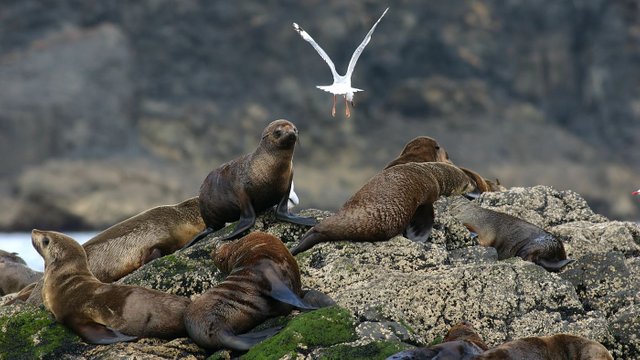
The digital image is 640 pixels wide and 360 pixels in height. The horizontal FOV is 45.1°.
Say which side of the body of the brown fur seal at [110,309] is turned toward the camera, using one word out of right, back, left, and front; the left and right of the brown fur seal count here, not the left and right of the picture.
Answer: left

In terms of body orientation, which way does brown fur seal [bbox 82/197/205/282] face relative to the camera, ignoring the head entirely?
to the viewer's right

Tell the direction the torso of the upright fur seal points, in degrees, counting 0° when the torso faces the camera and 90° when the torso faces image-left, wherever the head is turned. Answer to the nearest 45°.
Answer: approximately 315°

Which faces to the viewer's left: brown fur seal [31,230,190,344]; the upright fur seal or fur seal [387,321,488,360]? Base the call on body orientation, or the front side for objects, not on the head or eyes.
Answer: the brown fur seal
